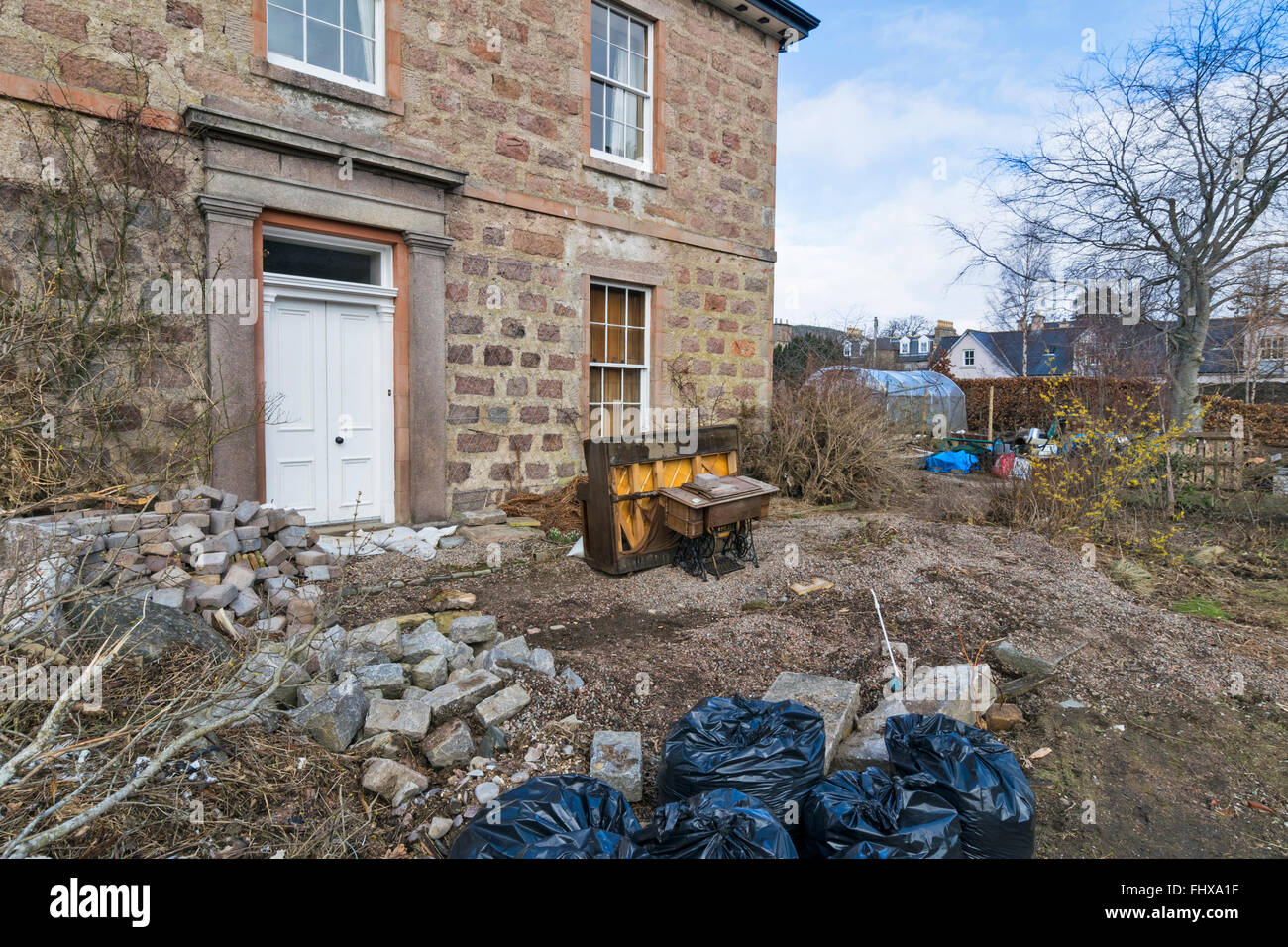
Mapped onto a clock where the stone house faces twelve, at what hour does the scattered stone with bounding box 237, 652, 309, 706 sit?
The scattered stone is roughly at 2 o'clock from the stone house.

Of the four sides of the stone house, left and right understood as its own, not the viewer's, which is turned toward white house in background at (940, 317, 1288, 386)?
left

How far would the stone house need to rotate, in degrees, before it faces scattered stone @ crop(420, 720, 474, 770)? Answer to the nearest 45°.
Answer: approximately 45° to its right

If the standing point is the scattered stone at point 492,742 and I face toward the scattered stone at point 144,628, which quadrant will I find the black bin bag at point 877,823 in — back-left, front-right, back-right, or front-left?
back-left

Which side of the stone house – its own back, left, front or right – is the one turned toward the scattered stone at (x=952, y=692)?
front

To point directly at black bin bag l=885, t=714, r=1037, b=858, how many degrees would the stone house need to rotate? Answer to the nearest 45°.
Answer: approximately 45° to its right

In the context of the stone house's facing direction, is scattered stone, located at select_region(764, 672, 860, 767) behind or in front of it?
in front

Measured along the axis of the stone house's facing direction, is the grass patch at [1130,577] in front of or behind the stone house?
in front

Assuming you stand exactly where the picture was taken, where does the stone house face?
facing the viewer and to the right of the viewer

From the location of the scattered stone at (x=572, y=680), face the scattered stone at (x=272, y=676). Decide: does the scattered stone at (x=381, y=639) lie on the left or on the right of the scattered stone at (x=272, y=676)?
right

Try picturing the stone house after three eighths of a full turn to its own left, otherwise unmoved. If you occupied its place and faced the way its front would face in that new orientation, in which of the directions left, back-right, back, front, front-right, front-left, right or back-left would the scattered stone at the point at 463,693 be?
back

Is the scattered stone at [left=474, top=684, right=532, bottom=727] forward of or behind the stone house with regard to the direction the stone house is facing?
forward

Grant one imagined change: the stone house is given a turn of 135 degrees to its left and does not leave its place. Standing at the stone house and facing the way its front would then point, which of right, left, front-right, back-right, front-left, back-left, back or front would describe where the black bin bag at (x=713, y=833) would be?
back
